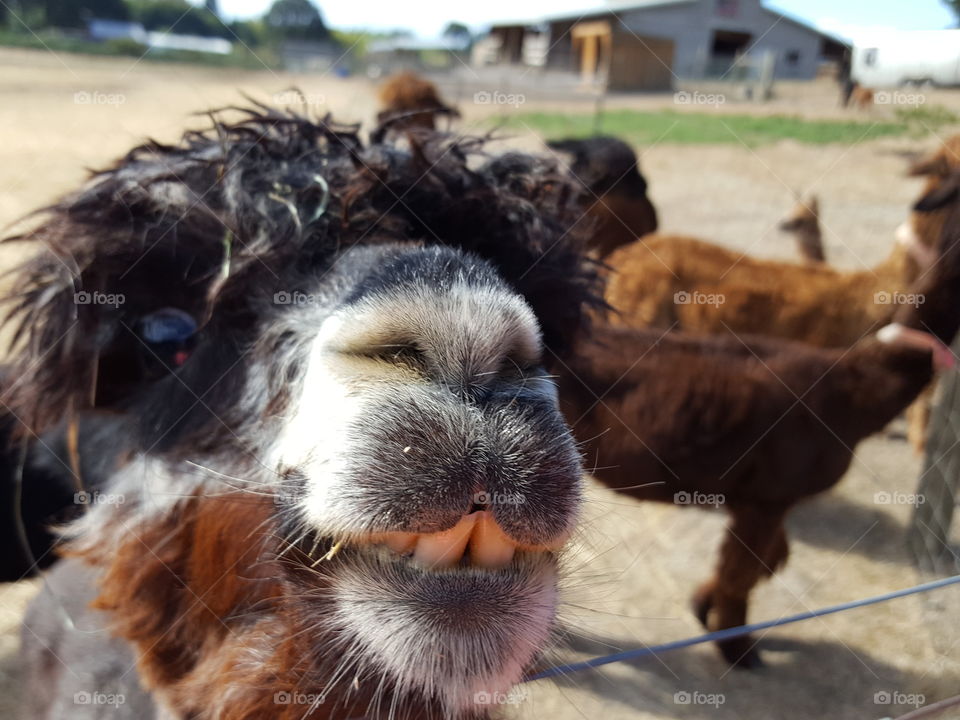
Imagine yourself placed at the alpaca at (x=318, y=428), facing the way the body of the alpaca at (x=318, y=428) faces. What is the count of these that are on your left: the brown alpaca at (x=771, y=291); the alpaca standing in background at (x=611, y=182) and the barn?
3

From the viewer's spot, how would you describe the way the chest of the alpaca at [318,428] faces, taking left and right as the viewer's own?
facing the viewer and to the right of the viewer

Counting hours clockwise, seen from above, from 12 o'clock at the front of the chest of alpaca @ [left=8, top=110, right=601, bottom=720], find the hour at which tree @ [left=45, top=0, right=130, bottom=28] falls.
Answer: The tree is roughly at 7 o'clock from the alpaca.

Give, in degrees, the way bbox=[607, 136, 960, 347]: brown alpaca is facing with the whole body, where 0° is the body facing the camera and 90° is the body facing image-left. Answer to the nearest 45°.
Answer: approximately 270°

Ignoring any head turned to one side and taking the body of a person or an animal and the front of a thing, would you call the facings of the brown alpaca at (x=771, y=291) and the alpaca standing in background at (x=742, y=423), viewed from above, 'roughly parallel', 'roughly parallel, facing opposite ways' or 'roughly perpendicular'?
roughly parallel

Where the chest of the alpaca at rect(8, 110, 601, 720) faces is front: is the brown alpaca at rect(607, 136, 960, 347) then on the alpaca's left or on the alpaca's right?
on the alpaca's left

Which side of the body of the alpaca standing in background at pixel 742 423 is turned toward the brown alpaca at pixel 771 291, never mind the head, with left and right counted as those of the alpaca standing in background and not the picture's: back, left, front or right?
left

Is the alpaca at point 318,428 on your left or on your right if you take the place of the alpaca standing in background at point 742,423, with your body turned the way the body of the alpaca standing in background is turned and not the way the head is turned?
on your right
